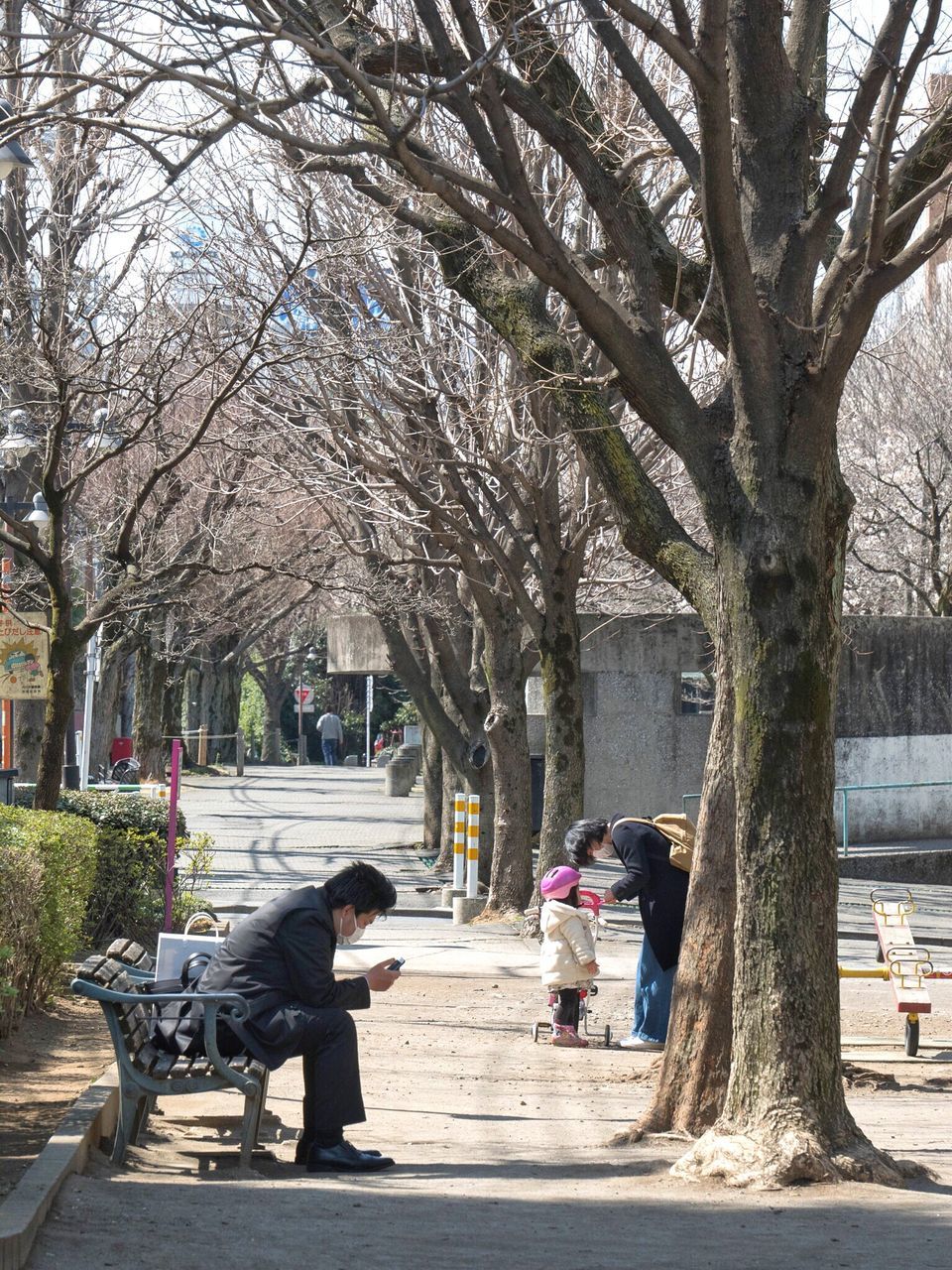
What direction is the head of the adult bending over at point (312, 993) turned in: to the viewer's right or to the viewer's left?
to the viewer's right

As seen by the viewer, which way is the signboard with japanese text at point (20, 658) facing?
toward the camera

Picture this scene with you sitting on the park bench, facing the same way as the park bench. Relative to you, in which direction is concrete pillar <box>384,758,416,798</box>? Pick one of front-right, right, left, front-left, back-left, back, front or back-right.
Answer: left

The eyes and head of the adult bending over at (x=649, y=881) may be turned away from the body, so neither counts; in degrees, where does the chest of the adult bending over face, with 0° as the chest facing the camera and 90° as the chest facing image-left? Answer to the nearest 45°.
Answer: approximately 90°

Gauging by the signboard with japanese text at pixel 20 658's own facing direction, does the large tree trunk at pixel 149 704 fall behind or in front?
behind

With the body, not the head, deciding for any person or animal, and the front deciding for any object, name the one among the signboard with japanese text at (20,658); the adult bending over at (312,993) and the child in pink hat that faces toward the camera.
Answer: the signboard with japanese text

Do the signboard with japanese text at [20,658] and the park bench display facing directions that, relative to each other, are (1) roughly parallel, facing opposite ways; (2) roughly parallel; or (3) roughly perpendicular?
roughly perpendicular

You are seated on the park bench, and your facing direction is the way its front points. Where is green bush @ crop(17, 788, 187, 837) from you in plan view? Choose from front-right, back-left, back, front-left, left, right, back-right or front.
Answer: left

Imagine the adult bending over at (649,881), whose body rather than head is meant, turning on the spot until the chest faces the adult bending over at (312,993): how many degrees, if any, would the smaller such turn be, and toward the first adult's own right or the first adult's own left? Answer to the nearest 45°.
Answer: approximately 45° to the first adult's own left

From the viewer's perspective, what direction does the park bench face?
to the viewer's right

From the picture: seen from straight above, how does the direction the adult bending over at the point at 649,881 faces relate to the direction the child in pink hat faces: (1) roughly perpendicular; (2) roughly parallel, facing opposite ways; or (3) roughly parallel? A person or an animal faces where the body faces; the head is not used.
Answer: roughly parallel, facing opposite ways

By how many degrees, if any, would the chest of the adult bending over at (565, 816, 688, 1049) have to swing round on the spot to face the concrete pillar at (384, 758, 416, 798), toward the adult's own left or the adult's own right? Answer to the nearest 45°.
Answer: approximately 90° to the adult's own right

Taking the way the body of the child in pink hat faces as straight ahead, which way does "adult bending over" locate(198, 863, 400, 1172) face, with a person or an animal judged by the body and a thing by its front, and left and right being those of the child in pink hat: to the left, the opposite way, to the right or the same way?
the same way

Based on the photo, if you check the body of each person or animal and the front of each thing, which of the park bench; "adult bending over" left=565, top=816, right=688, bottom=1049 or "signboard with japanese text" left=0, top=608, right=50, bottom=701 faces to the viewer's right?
the park bench

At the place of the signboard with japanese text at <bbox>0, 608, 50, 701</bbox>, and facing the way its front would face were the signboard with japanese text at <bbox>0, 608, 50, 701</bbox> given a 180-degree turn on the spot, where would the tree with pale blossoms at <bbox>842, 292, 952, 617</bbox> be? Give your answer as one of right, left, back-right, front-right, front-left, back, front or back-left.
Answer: front-right

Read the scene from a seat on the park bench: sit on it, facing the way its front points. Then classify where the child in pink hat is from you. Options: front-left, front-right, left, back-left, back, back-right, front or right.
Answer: front-left
